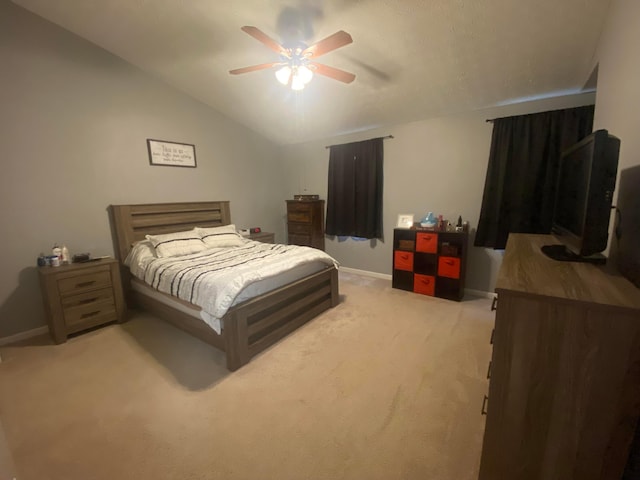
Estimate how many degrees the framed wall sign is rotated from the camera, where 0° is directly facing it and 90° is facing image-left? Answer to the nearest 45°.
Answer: approximately 315°

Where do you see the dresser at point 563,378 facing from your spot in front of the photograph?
facing to the left of the viewer

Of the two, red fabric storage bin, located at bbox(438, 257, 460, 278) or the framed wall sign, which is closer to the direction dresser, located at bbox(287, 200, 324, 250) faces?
the framed wall sign

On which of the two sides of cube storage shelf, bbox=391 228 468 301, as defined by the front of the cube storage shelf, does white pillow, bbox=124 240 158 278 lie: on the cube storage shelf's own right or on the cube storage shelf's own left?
on the cube storage shelf's own right

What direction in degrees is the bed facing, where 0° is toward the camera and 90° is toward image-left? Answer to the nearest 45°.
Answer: approximately 315°

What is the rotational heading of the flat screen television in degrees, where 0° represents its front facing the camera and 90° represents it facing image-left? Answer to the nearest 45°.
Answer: approximately 90°

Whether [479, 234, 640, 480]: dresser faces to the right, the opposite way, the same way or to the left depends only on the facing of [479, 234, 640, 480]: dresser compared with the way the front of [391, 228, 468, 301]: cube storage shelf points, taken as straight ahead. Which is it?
to the right

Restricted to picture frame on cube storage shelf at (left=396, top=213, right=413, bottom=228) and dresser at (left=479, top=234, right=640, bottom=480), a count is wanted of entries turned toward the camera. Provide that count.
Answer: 1

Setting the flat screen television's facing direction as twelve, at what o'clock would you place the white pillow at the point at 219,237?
The white pillow is roughly at 12 o'clock from the flat screen television.

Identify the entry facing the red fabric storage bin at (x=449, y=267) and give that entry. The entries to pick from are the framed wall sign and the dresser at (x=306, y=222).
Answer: the framed wall sign

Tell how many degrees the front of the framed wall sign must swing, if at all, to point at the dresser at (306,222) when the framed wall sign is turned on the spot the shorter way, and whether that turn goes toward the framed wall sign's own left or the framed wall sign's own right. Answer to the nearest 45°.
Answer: approximately 45° to the framed wall sign's own left

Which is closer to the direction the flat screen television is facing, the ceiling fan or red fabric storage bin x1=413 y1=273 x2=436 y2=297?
the ceiling fan

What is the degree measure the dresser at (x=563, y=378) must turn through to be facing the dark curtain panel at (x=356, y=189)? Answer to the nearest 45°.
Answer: approximately 45° to its right
